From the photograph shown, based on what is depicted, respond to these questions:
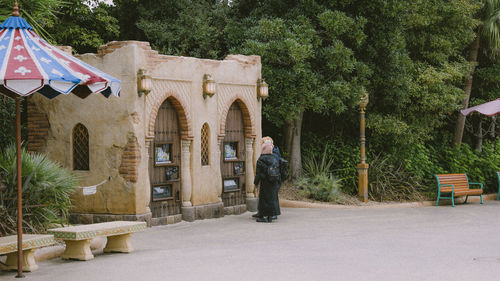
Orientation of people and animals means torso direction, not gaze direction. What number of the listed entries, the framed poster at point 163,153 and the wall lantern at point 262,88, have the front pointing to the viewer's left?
0

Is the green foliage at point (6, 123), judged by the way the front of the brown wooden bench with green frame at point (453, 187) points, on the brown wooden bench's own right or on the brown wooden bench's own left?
on the brown wooden bench's own right

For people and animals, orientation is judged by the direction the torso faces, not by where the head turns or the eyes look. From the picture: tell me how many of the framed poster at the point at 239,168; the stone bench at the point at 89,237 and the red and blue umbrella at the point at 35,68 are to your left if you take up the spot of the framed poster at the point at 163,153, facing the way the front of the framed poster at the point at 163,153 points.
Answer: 1

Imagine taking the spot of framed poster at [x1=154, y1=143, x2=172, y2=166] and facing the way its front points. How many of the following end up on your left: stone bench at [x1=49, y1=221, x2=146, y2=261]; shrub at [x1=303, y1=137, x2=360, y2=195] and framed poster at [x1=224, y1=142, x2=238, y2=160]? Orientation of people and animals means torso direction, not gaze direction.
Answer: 2

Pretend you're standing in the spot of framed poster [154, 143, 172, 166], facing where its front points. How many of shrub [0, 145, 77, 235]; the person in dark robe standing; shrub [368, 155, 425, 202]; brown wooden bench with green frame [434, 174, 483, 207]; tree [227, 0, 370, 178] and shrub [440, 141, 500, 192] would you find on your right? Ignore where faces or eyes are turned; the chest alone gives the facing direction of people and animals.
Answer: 1

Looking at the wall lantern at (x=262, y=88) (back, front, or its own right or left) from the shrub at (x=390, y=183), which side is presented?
left

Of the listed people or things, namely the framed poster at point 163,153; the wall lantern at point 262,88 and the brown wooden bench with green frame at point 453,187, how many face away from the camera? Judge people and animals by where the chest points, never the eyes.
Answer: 0

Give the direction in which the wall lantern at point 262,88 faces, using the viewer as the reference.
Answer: facing the viewer and to the right of the viewer

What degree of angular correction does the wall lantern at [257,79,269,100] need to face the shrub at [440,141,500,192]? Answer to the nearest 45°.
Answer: approximately 90° to its left

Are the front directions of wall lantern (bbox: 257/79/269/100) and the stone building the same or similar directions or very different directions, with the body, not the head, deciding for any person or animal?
same or similar directions

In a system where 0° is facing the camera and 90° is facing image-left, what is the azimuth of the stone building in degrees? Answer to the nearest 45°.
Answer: approximately 315°

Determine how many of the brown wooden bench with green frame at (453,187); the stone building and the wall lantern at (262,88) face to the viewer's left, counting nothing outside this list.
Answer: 0

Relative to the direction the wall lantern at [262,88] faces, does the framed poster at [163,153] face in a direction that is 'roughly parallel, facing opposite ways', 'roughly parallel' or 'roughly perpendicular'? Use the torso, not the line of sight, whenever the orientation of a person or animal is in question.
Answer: roughly parallel

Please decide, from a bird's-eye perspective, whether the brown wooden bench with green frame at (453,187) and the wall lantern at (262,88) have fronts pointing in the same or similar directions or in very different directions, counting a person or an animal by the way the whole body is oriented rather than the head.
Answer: same or similar directions

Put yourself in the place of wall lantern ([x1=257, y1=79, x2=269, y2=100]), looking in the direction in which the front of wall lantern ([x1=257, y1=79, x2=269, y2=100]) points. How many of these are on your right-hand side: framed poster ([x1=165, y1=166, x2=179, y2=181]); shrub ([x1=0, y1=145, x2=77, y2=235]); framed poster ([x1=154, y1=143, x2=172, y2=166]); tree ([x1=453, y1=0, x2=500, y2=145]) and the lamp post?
3

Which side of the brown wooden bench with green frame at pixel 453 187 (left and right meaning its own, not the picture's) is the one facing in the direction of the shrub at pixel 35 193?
right

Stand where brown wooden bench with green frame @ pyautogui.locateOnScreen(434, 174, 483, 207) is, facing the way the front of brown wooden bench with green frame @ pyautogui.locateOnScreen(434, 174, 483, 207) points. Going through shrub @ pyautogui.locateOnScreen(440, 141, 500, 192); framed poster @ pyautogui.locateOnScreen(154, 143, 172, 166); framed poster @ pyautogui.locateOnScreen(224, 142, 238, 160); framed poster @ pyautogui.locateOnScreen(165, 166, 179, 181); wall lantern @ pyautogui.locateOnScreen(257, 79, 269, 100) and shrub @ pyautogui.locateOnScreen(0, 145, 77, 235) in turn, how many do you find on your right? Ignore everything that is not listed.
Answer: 5
